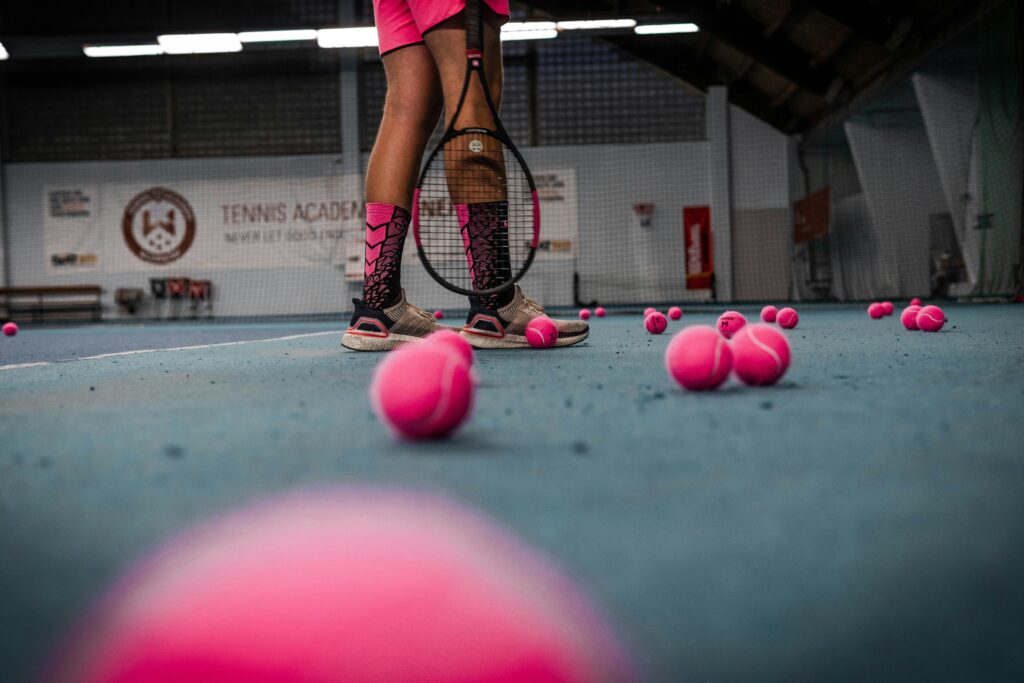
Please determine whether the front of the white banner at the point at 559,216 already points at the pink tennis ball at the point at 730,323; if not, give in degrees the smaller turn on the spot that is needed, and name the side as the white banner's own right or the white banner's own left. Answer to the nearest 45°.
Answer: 0° — it already faces it

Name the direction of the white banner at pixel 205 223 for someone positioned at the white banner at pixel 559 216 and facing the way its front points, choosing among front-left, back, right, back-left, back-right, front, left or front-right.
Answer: right

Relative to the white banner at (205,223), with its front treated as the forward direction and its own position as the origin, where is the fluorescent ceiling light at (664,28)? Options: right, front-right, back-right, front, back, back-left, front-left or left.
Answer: front-left

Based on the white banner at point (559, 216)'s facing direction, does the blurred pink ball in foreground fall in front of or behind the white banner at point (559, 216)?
in front

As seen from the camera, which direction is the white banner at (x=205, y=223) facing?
toward the camera

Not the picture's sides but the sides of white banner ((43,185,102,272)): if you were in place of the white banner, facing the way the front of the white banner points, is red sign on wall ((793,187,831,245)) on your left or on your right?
on your left

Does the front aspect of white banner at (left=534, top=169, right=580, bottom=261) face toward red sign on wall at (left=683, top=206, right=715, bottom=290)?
no

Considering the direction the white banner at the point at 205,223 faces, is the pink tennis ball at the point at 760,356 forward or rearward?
forward

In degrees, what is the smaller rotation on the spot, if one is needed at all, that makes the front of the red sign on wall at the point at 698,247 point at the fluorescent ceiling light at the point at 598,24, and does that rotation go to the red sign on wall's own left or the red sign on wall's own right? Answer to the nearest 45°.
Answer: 0° — it already faces it

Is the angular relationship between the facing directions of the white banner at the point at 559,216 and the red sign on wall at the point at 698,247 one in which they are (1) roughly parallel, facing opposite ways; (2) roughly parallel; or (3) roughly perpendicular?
roughly parallel
